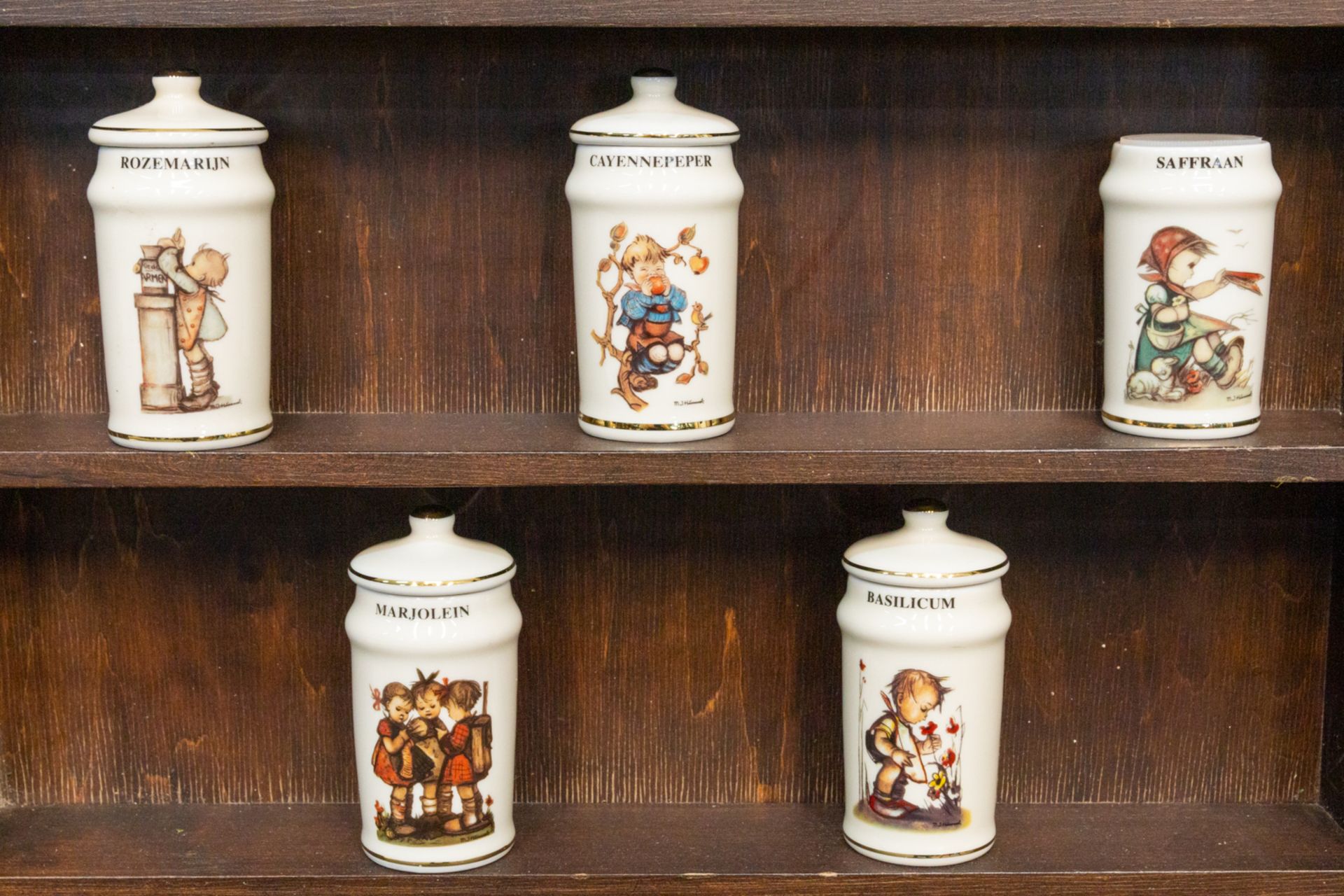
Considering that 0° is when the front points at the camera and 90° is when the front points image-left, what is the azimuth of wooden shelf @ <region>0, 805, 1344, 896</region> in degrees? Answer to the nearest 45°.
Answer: approximately 0°

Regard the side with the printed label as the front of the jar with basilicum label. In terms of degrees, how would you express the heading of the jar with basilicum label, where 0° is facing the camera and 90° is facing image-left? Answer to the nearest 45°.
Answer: approximately 0°
